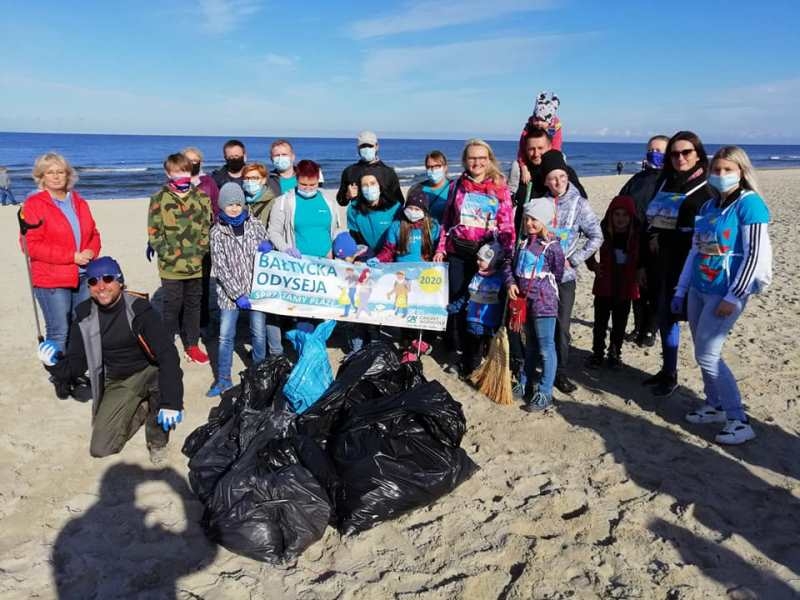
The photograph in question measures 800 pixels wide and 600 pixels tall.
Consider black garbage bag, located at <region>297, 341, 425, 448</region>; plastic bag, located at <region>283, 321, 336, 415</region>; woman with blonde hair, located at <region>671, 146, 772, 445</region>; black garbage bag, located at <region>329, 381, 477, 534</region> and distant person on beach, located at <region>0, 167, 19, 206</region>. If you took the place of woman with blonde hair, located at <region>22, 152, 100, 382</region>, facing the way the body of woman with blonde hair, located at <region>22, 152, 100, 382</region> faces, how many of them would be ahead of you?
4

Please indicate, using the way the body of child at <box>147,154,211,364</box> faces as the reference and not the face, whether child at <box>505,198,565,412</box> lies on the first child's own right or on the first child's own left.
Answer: on the first child's own left

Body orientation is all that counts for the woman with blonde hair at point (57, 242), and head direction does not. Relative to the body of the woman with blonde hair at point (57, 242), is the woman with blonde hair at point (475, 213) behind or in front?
in front

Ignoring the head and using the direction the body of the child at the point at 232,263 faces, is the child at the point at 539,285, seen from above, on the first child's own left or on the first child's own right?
on the first child's own left

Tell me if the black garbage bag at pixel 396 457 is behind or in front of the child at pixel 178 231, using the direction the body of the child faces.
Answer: in front

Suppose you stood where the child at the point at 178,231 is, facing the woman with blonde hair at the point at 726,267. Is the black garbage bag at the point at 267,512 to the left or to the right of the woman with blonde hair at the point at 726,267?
right

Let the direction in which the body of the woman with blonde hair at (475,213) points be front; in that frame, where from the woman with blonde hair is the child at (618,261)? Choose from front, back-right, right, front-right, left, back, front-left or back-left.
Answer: left

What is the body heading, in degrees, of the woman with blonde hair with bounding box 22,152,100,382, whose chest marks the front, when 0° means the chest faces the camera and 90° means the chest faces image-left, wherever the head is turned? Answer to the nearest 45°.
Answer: approximately 315°

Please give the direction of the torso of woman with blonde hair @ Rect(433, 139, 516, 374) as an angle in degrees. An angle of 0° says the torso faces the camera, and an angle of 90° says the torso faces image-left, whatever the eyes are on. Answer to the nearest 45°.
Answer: approximately 0°

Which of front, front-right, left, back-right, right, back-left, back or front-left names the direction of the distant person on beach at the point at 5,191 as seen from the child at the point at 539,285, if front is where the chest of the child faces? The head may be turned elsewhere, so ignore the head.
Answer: right
